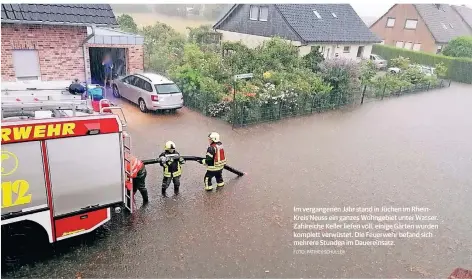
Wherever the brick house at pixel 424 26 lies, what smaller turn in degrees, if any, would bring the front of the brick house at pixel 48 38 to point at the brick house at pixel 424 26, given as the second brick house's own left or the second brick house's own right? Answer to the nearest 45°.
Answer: approximately 90° to the second brick house's own left

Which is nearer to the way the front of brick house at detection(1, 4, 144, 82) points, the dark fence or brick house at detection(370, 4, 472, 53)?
the dark fence

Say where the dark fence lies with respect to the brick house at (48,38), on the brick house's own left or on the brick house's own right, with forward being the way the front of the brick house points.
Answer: on the brick house's own left

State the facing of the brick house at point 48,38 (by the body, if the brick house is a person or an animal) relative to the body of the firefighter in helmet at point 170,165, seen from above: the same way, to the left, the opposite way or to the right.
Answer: the same way

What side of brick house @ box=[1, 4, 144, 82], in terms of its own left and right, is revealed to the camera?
front

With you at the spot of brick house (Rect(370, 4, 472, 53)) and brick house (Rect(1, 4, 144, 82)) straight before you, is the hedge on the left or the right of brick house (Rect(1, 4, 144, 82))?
left

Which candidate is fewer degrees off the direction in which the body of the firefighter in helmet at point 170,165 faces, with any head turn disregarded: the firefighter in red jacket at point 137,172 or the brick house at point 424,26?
the firefighter in red jacket

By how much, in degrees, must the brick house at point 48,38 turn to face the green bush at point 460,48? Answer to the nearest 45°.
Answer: approximately 90° to its left

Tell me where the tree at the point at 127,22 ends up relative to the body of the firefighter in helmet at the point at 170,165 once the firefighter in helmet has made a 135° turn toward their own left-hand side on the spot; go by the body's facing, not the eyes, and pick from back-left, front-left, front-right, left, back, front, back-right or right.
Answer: front-left

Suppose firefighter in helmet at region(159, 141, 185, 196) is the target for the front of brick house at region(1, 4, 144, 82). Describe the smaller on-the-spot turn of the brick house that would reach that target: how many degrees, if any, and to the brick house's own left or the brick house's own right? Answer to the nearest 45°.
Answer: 0° — it already faces them

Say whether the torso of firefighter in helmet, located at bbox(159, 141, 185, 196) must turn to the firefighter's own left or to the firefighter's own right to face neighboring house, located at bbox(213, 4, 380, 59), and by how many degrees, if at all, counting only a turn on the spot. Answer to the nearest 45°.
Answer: approximately 135° to the firefighter's own left

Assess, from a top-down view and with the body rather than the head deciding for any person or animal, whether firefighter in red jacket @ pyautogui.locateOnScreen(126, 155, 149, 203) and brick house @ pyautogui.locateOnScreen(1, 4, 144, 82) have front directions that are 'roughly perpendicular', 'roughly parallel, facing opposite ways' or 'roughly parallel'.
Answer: roughly perpendicular

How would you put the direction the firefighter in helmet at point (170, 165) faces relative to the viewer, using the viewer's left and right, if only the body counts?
facing the viewer
